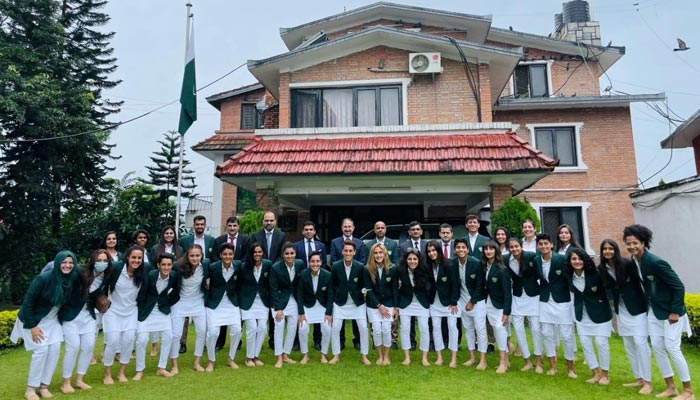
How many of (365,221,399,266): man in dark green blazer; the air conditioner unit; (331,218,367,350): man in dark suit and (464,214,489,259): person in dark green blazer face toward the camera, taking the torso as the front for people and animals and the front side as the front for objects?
4

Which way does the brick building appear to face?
toward the camera

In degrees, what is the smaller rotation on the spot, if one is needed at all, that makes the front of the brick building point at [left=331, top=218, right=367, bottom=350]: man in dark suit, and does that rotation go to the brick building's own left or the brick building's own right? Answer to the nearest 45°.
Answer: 0° — it already faces them

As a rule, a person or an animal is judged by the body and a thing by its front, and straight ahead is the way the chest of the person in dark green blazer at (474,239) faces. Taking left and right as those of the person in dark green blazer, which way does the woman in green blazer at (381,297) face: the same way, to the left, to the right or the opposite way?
the same way

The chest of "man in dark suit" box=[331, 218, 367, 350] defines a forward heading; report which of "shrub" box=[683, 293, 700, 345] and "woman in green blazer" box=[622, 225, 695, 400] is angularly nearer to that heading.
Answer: the woman in green blazer

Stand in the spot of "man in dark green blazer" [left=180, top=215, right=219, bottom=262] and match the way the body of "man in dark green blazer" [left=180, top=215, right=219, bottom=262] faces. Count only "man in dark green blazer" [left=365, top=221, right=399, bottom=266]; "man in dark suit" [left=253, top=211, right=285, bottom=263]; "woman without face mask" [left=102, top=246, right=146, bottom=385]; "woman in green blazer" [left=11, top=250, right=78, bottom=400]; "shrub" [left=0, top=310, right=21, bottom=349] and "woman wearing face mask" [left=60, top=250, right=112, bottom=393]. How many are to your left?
2

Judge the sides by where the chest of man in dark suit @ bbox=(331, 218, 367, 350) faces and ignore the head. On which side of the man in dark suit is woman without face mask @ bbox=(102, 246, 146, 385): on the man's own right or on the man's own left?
on the man's own right

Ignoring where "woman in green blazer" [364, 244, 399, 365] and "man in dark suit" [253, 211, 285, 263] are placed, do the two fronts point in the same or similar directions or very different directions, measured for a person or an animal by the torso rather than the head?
same or similar directions

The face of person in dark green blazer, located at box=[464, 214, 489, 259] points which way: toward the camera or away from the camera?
toward the camera

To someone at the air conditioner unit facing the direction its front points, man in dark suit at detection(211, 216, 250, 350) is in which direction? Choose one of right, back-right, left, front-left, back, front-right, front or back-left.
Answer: front-right

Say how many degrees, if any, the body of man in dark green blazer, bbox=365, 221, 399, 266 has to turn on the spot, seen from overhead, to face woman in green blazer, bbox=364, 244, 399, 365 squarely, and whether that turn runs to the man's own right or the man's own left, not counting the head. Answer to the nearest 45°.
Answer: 0° — they already face them

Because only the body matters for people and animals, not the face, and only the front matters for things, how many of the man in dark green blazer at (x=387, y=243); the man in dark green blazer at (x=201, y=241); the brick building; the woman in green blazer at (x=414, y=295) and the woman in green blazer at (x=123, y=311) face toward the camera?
5

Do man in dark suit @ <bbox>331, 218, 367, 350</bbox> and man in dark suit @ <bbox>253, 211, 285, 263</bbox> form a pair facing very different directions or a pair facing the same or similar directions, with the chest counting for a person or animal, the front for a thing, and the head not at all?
same or similar directions

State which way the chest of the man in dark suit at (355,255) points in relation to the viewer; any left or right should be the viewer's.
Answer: facing the viewer

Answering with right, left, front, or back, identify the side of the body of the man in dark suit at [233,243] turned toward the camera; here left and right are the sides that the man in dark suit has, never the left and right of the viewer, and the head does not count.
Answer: front

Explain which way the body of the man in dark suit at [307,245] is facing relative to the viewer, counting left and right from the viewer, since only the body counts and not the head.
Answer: facing the viewer

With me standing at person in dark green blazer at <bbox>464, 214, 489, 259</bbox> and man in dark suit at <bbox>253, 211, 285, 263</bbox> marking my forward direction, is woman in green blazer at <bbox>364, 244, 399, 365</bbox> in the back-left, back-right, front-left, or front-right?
front-left
